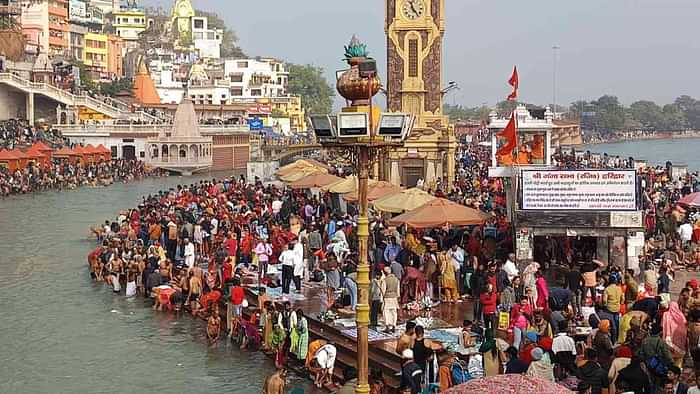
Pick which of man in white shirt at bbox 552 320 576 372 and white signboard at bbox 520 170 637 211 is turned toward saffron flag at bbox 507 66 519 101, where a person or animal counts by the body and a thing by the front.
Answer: the man in white shirt

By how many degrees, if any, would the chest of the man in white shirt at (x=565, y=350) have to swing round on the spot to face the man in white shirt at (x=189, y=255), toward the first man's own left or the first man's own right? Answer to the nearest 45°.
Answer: approximately 45° to the first man's own left

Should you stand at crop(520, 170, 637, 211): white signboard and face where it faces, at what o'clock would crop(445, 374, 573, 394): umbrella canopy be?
The umbrella canopy is roughly at 12 o'clock from the white signboard.

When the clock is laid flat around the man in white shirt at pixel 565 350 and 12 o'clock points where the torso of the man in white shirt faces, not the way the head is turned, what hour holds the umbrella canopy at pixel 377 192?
The umbrella canopy is roughly at 11 o'clock from the man in white shirt.

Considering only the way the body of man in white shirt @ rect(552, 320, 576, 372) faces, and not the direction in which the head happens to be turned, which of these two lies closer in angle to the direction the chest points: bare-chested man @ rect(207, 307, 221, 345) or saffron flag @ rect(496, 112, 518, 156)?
the saffron flag

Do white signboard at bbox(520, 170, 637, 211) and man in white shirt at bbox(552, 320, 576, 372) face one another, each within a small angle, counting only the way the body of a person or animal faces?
yes

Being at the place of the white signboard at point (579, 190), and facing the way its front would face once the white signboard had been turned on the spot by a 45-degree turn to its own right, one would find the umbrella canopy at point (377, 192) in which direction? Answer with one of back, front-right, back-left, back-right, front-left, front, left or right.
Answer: right

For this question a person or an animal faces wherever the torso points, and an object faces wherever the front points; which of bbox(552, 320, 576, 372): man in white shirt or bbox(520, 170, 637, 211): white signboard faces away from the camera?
the man in white shirt

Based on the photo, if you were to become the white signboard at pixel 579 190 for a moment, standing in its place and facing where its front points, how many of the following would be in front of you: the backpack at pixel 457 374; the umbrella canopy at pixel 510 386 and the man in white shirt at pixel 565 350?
3

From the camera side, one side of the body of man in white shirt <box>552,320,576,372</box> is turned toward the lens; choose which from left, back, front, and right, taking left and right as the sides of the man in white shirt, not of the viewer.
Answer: back

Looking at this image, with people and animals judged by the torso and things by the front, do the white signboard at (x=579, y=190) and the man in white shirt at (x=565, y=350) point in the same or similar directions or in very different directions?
very different directions

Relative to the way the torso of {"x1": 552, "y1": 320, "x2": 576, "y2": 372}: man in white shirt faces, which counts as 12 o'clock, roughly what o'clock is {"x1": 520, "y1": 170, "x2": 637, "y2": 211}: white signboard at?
The white signboard is roughly at 12 o'clock from the man in white shirt.
